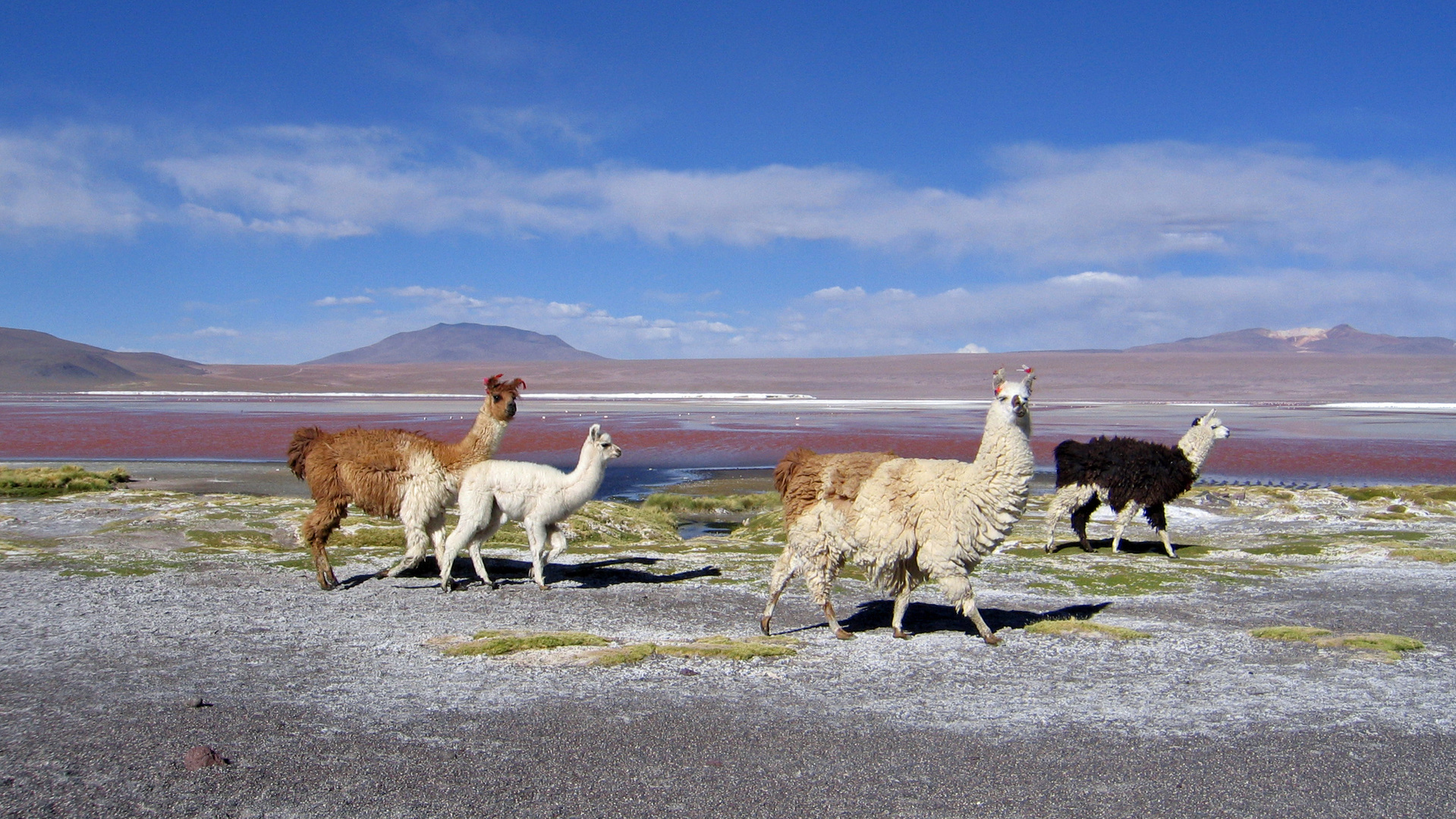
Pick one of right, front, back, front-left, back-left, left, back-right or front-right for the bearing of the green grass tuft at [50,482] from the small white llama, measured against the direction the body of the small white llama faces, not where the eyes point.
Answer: back-left

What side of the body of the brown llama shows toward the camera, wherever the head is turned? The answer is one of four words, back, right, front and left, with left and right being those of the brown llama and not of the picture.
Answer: right

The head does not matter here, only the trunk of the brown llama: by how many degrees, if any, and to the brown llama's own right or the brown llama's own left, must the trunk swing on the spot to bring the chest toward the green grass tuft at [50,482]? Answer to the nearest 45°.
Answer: approximately 135° to the brown llama's own left

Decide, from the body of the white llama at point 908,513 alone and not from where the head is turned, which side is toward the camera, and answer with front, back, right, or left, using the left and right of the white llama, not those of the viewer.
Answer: right

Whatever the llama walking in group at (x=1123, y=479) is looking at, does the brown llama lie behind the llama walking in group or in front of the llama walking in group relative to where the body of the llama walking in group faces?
behind

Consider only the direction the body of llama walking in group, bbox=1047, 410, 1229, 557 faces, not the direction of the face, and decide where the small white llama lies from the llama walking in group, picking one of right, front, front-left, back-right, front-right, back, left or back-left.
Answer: back-right

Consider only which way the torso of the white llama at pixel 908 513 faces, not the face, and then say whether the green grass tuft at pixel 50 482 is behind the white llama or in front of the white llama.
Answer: behind

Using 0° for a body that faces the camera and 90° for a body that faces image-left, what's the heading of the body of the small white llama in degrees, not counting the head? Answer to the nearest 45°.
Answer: approximately 270°

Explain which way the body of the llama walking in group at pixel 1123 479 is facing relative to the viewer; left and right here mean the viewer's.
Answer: facing to the right of the viewer
